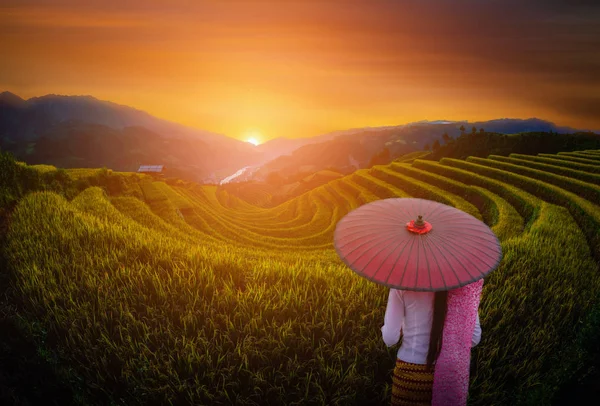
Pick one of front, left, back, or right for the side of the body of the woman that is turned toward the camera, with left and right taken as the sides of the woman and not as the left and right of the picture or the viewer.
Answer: back
